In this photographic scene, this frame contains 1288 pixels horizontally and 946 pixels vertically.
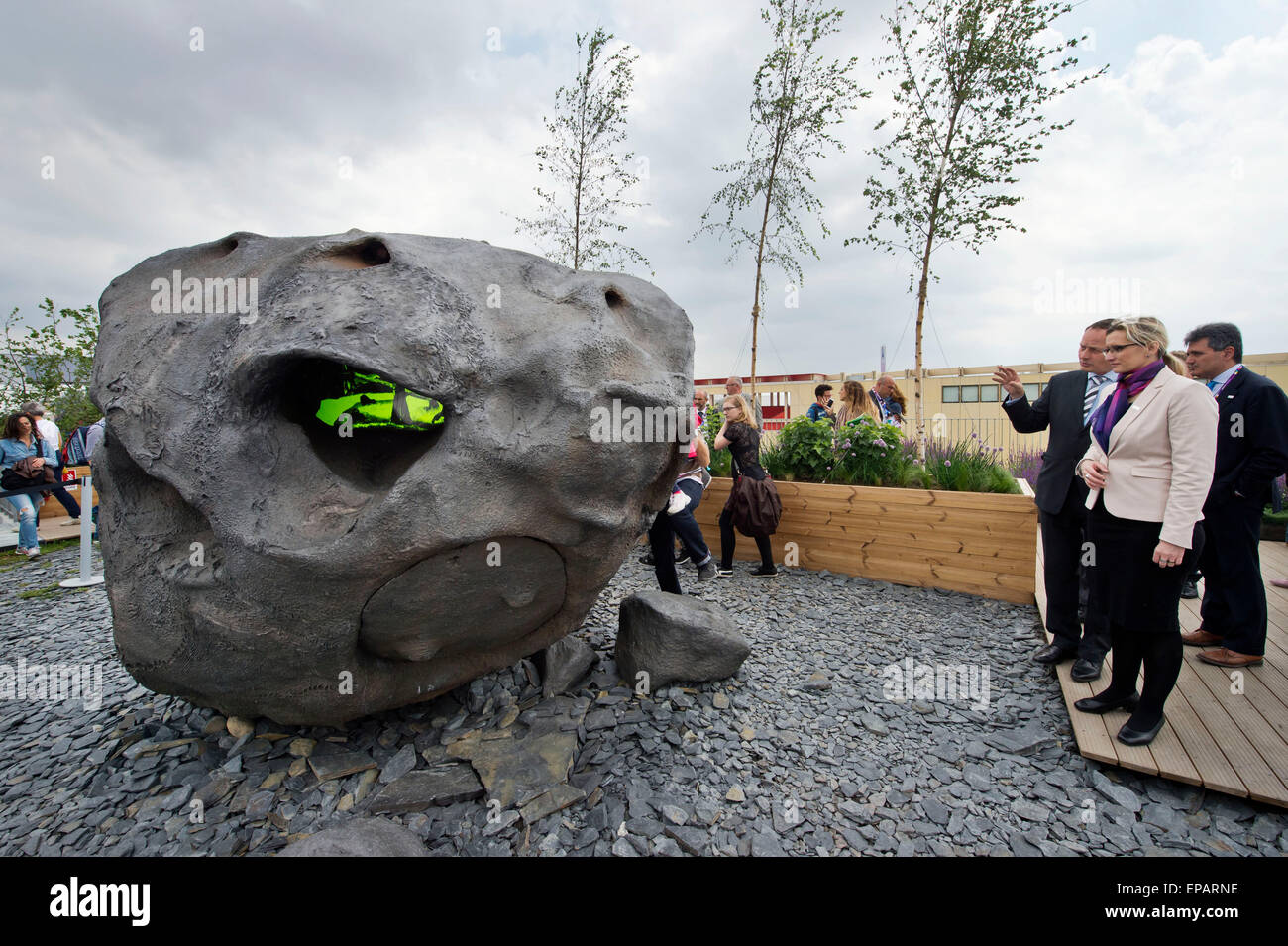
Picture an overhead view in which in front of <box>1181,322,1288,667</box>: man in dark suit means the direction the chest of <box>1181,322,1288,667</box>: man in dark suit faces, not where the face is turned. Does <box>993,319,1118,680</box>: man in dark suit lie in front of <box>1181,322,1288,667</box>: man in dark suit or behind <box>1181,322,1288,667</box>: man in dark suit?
in front

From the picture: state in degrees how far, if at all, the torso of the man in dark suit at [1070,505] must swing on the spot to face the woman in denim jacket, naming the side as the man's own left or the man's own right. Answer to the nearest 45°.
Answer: approximately 45° to the man's own right

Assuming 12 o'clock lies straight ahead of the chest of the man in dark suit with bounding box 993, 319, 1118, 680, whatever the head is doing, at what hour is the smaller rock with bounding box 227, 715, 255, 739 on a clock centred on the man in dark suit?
The smaller rock is roughly at 12 o'clock from the man in dark suit.

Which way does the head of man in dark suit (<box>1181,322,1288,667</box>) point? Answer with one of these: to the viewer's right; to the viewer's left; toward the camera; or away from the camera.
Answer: to the viewer's left

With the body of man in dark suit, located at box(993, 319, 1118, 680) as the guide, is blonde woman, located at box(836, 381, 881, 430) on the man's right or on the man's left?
on the man's right

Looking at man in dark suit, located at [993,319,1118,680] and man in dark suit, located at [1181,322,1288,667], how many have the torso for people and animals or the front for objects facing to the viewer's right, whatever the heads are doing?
0

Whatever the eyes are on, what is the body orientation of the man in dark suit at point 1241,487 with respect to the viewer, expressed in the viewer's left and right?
facing to the left of the viewer

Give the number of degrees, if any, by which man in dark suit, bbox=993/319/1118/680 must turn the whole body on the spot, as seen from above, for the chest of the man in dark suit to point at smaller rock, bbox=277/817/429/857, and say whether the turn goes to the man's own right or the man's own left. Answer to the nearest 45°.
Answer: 0° — they already face it

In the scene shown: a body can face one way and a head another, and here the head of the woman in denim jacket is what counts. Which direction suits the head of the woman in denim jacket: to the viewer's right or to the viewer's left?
to the viewer's right

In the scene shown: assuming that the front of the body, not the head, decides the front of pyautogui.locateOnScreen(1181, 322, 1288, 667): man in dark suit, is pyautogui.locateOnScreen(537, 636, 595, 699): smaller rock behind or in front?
in front

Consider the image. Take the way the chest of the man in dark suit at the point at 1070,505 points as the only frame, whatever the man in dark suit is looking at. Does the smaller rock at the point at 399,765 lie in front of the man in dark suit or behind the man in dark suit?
in front

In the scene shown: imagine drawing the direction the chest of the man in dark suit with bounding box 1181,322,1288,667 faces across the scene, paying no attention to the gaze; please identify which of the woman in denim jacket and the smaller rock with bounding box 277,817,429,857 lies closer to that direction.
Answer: the woman in denim jacket

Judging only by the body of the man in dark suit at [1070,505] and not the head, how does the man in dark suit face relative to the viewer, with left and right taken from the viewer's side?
facing the viewer and to the left of the viewer

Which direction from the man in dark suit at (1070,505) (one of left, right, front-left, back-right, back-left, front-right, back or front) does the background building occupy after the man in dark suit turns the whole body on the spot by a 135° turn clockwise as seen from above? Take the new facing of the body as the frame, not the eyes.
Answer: front

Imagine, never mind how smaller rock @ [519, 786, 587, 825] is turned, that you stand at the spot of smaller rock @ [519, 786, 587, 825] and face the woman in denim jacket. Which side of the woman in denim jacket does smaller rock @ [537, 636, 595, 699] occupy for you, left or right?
right
